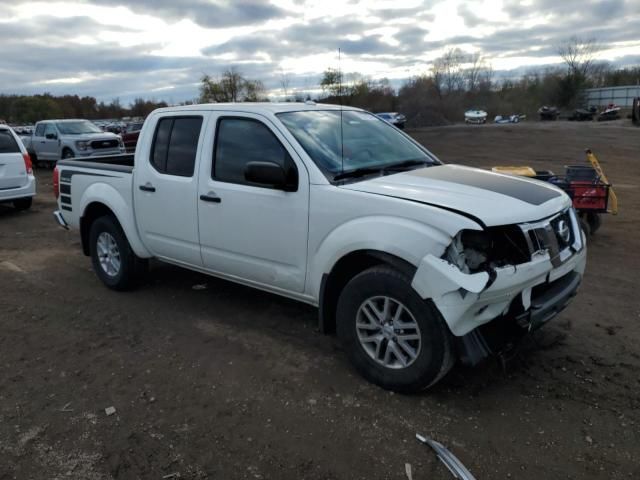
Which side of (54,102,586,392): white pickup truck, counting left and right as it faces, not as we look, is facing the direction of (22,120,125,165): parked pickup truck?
back

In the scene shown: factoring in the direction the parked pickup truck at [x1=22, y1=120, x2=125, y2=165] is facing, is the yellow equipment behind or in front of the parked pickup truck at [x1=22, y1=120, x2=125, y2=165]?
in front

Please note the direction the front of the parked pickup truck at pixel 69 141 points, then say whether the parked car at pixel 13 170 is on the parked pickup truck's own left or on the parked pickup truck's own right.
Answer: on the parked pickup truck's own right

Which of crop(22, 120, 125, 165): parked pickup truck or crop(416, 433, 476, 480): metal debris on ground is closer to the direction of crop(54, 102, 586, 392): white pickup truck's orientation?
the metal debris on ground

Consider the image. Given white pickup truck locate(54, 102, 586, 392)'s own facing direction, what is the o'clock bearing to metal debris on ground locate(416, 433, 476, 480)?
The metal debris on ground is roughly at 1 o'clock from the white pickup truck.

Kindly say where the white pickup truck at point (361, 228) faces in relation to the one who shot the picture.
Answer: facing the viewer and to the right of the viewer

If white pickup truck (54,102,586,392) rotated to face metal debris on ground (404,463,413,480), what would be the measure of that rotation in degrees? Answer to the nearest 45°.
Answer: approximately 45° to its right

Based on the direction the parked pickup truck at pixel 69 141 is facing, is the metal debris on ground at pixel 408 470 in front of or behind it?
in front

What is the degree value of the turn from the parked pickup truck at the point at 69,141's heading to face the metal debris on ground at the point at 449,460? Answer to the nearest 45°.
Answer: approximately 45° to its right

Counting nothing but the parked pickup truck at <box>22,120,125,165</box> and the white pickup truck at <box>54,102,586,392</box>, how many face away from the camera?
0

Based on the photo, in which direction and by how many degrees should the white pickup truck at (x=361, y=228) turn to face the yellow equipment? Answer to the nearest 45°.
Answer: approximately 90° to its left

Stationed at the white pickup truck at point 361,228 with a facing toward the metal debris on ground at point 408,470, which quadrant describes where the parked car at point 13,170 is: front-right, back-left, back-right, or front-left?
back-right
